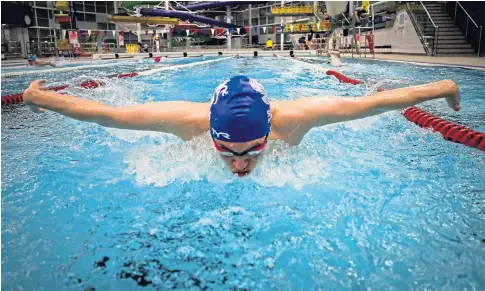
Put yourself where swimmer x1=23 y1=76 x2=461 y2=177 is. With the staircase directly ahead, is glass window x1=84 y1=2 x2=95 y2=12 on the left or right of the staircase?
left

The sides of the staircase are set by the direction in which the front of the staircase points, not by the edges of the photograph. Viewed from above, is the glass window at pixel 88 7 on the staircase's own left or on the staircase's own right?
on the staircase's own right

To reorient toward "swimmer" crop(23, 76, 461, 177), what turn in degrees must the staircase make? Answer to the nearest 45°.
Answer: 0° — it already faces them

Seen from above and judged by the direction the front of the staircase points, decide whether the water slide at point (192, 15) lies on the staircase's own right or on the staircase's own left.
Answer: on the staircase's own right

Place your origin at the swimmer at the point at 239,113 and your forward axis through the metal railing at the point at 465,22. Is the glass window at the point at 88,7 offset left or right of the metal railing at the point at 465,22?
left

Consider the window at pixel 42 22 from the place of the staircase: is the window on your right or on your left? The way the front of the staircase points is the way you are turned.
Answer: on your right

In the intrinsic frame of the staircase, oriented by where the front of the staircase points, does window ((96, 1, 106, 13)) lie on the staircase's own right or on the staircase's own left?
on the staircase's own right
